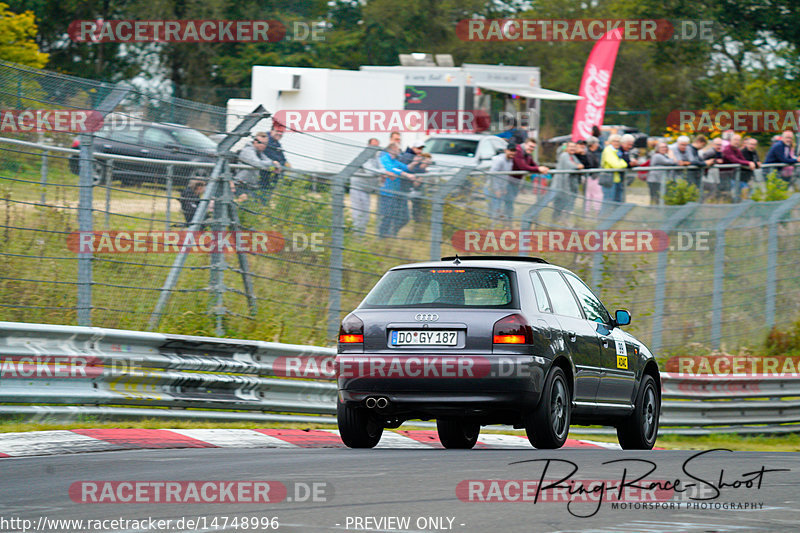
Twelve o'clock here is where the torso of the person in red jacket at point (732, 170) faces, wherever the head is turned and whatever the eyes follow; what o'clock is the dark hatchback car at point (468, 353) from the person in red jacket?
The dark hatchback car is roughly at 2 o'clock from the person in red jacket.

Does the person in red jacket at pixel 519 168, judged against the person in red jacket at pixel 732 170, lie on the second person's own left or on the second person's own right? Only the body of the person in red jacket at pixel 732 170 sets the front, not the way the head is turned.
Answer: on the second person's own right

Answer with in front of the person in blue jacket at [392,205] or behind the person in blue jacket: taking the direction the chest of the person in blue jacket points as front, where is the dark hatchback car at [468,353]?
in front

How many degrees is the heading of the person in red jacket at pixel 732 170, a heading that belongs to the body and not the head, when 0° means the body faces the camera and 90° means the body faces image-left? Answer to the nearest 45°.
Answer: approximately 315°

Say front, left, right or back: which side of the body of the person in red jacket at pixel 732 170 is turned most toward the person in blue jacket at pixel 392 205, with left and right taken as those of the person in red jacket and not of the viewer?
right

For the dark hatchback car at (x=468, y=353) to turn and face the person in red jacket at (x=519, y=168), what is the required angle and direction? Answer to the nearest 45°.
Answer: approximately 45° to its left

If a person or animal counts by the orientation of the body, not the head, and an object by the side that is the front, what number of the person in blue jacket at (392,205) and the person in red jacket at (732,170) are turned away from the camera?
0

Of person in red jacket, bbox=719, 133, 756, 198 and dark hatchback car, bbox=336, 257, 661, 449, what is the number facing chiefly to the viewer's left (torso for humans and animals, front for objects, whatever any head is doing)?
0

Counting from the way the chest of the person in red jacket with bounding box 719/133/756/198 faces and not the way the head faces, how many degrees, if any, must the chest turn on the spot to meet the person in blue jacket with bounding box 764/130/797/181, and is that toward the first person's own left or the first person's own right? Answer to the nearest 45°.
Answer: approximately 90° to the first person's own left

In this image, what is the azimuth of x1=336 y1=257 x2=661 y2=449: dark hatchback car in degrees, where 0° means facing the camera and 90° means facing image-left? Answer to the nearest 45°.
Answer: approximately 225°
